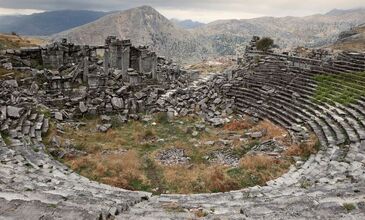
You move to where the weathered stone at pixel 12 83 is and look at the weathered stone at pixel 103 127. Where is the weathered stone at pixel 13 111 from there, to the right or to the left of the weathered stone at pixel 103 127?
right

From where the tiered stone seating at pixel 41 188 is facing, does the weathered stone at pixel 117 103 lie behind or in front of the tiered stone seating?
in front

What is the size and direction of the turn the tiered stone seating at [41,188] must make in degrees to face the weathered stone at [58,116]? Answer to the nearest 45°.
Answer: approximately 45° to its left

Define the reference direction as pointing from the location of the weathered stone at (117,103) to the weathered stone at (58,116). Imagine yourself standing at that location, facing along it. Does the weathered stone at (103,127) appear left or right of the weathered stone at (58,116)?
left

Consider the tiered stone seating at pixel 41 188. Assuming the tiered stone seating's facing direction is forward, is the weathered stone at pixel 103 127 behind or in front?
in front

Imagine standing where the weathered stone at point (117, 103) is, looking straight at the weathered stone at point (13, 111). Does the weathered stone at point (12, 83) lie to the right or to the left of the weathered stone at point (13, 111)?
right
